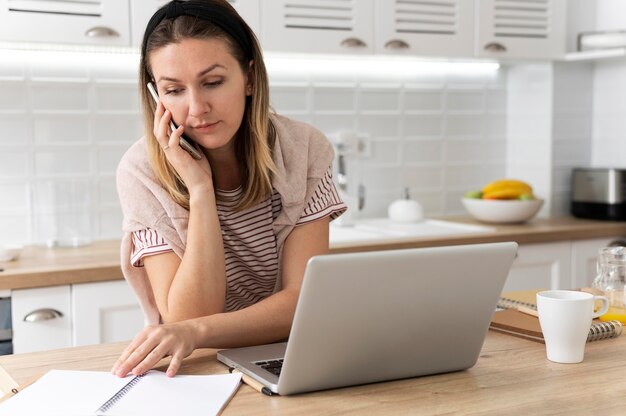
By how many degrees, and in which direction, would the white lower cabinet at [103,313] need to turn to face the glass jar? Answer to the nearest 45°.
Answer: approximately 45° to its left

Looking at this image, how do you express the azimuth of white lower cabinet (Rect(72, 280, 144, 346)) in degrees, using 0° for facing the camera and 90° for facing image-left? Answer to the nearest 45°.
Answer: approximately 0°

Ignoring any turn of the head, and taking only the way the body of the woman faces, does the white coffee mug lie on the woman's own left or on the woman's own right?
on the woman's own left

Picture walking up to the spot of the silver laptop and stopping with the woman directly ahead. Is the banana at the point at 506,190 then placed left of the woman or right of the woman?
right

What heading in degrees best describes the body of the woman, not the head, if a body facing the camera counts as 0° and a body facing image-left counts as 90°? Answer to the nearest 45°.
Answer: approximately 0°

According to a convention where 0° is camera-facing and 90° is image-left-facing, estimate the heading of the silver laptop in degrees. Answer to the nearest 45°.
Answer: approximately 135°
